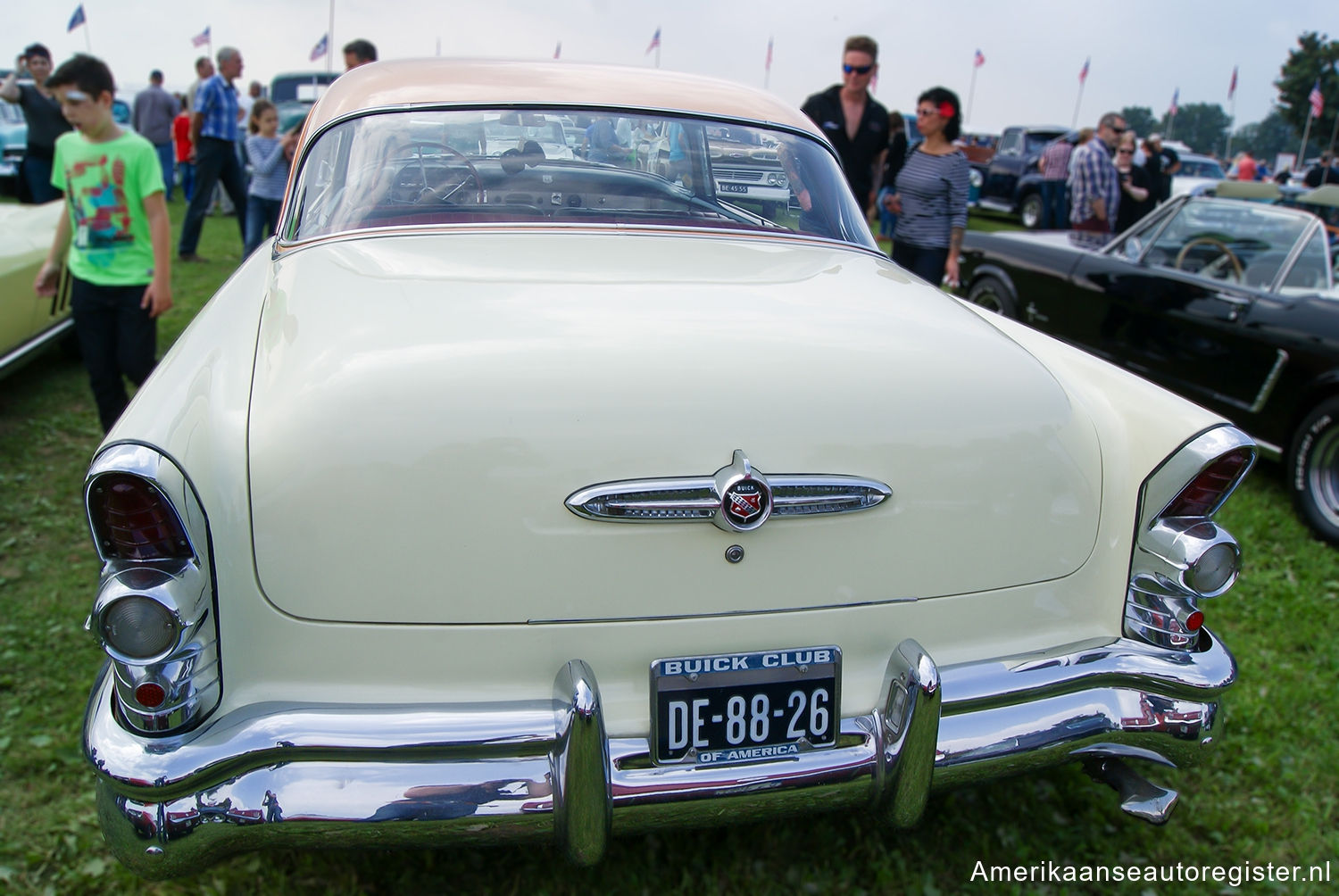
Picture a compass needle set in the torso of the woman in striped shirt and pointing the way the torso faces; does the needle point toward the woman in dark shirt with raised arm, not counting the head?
no

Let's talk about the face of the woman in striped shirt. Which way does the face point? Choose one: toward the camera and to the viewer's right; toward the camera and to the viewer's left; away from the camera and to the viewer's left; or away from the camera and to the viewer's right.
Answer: toward the camera and to the viewer's left

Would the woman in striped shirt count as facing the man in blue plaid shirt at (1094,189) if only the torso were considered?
no

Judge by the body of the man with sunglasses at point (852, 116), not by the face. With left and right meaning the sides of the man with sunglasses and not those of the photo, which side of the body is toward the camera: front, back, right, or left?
front

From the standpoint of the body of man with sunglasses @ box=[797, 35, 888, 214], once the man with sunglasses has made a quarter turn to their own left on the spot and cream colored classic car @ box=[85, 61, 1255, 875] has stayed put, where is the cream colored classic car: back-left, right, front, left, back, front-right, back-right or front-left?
right

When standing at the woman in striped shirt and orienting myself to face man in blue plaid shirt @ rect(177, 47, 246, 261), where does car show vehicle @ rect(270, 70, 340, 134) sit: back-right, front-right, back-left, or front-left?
front-right

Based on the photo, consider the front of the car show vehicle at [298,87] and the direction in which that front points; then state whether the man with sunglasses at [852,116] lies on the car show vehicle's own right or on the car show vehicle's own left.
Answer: on the car show vehicle's own left

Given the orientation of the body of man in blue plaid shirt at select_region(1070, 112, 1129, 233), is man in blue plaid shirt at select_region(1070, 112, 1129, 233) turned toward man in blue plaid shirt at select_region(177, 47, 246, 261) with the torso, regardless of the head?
no

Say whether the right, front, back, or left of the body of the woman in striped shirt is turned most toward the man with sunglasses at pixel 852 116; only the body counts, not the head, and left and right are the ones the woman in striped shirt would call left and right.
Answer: right

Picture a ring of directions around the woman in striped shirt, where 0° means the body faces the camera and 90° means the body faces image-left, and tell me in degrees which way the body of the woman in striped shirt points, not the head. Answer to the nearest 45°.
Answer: approximately 45°

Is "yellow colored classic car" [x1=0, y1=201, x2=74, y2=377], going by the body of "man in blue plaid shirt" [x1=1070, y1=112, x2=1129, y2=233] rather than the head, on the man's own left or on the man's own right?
on the man's own right

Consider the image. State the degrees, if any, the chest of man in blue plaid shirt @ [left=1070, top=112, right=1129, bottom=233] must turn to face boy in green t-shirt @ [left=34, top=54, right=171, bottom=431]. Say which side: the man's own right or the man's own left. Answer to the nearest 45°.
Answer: approximately 135° to the man's own right
